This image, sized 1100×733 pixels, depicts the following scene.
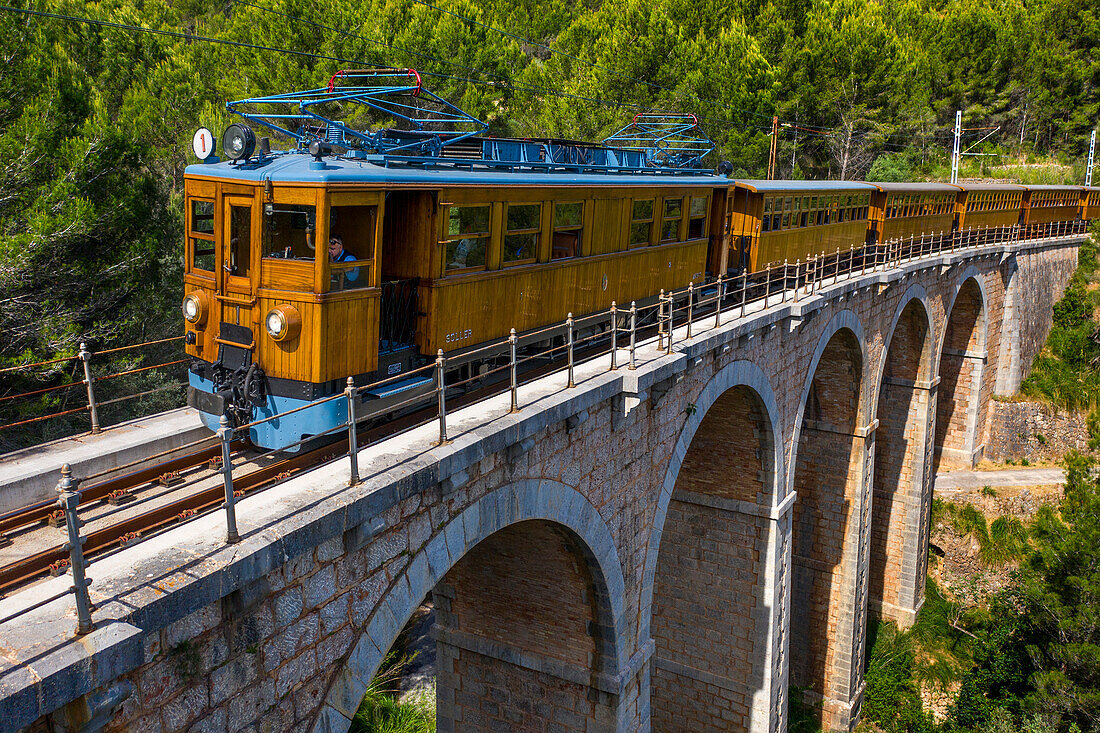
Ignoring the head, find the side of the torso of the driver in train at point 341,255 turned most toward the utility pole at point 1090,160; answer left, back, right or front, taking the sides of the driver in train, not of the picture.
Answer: back

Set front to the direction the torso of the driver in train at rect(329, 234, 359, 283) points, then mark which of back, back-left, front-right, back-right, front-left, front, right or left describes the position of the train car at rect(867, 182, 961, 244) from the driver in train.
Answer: back

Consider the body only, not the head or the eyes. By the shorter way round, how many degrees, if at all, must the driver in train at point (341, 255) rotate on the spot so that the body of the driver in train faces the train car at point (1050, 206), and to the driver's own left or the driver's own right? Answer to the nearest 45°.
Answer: approximately 180°

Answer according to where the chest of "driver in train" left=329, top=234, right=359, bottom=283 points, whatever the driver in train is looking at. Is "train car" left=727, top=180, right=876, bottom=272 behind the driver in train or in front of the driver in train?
behind

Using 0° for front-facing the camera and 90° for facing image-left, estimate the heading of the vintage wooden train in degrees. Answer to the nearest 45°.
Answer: approximately 45°

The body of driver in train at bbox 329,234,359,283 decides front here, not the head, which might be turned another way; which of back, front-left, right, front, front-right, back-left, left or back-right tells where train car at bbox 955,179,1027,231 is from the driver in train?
back
